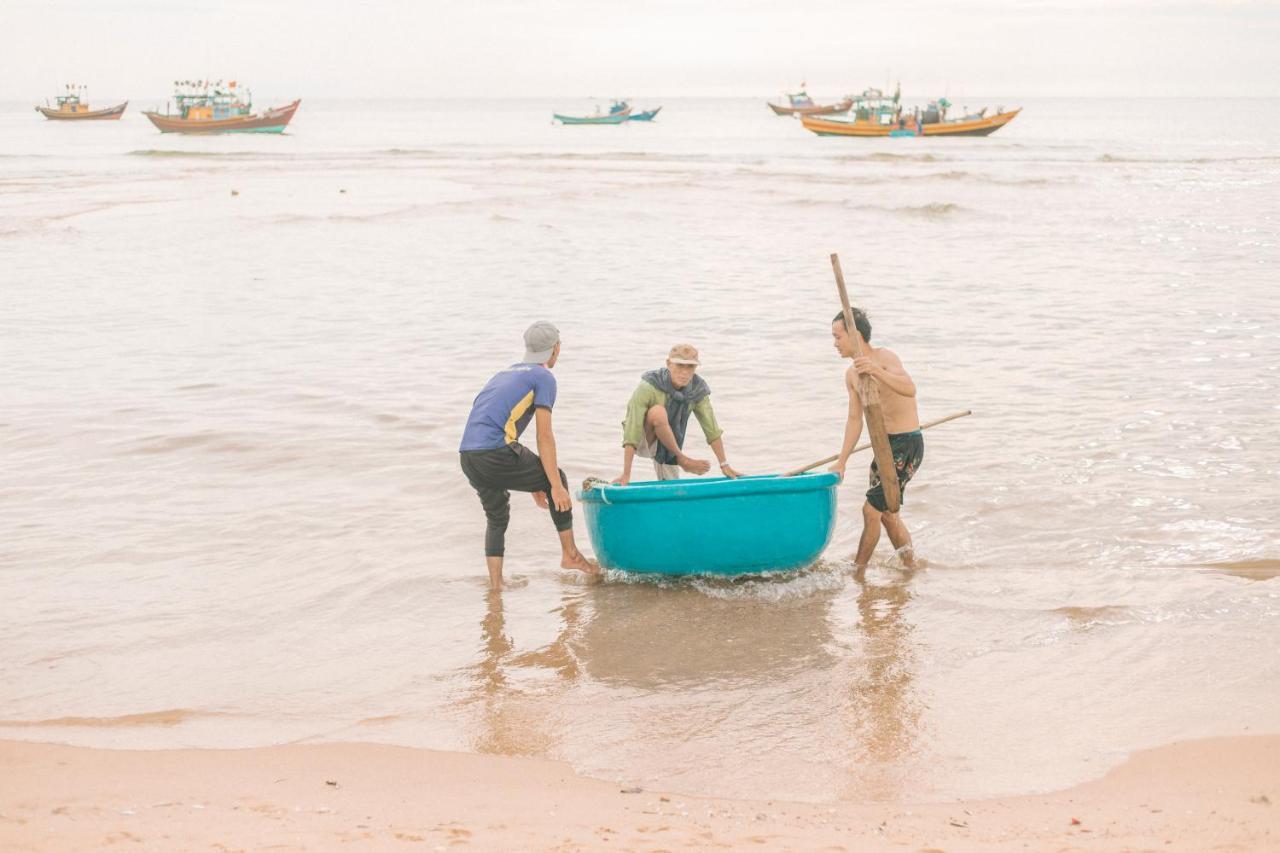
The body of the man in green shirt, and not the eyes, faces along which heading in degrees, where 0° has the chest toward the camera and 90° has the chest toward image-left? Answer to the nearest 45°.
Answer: approximately 0°

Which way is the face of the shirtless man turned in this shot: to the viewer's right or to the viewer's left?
to the viewer's left

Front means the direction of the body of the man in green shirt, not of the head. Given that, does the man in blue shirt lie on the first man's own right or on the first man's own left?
on the first man's own right
